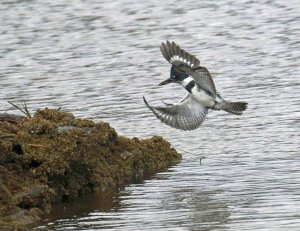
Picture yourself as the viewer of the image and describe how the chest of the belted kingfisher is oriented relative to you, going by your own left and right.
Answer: facing to the left of the viewer

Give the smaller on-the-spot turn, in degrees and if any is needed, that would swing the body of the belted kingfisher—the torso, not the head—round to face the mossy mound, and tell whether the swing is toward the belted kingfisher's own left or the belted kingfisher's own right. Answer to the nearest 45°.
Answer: approximately 45° to the belted kingfisher's own left
